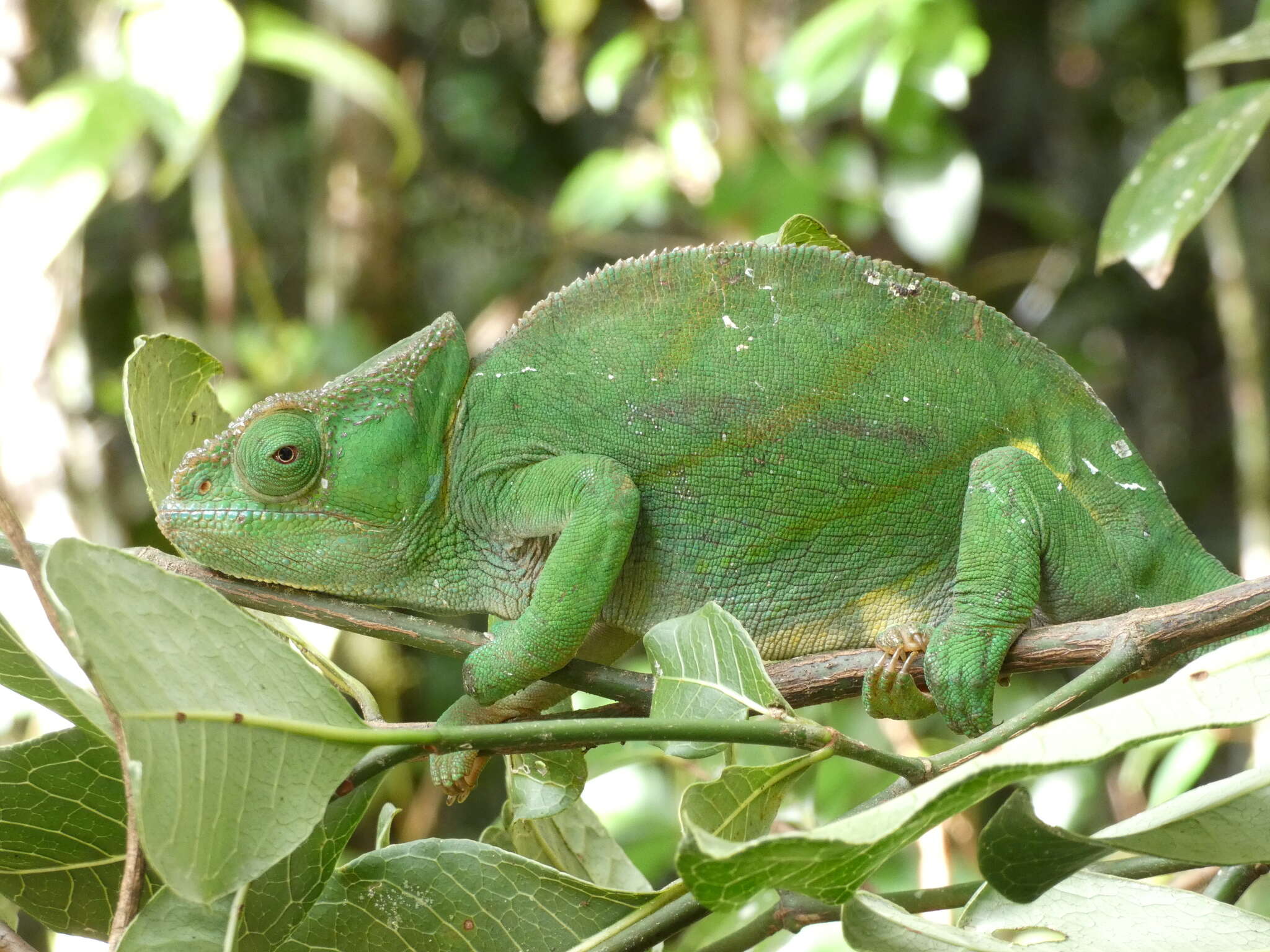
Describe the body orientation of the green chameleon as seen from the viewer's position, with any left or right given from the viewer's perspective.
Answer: facing to the left of the viewer

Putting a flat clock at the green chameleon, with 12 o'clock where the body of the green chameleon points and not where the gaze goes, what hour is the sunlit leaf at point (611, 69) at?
The sunlit leaf is roughly at 3 o'clock from the green chameleon.

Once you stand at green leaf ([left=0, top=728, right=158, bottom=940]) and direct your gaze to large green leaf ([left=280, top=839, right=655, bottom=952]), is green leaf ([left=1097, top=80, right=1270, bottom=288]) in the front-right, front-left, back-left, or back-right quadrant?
front-left

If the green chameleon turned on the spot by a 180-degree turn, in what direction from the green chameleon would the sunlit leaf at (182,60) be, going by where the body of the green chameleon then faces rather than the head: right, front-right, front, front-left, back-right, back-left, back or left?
back-left

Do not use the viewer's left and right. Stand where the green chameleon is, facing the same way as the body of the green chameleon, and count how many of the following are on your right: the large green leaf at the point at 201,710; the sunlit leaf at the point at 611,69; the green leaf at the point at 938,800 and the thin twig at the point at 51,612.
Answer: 1

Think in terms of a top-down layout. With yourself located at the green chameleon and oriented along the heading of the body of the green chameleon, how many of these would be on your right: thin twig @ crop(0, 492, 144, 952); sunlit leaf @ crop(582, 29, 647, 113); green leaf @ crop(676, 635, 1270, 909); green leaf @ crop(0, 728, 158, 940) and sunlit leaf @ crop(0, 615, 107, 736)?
1
